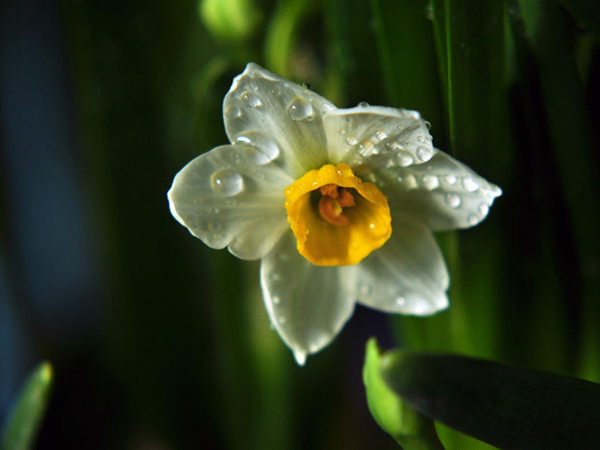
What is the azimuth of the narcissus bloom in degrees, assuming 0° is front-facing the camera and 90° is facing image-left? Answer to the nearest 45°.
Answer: approximately 0°
